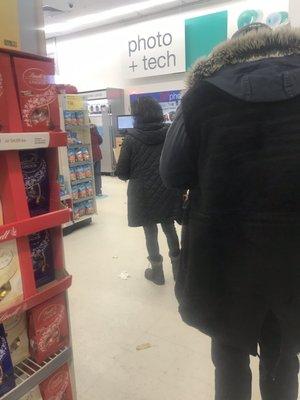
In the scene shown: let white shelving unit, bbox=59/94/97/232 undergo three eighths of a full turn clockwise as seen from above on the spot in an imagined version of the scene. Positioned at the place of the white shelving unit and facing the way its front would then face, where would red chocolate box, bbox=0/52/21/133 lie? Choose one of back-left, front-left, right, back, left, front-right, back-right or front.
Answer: left

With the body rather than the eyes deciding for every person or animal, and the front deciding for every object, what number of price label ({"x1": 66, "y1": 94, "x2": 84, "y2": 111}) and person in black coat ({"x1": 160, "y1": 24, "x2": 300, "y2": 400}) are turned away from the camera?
1

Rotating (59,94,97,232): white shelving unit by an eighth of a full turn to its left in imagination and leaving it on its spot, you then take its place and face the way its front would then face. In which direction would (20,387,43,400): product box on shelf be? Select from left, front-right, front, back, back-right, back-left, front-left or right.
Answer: right

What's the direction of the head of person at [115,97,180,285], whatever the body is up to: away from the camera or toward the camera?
away from the camera

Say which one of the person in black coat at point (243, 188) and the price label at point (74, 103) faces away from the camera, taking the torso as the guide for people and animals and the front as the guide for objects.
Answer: the person in black coat

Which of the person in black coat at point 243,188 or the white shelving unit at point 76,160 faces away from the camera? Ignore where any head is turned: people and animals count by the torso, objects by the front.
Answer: the person in black coat

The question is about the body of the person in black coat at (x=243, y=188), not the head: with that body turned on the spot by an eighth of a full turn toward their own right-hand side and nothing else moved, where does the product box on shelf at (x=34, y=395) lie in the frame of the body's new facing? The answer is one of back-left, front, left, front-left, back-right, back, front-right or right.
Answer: back-left

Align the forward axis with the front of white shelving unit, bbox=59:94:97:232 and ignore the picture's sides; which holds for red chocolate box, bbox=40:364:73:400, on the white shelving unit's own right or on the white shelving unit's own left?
on the white shelving unit's own right

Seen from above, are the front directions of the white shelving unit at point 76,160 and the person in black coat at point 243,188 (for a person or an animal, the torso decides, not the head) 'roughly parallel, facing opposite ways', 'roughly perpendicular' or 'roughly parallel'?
roughly perpendicular

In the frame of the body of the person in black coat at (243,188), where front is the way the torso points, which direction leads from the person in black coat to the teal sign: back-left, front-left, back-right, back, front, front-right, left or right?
front

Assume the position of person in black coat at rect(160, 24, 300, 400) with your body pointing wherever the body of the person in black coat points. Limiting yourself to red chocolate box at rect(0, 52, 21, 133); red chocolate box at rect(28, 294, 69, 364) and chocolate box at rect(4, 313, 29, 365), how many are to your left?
3

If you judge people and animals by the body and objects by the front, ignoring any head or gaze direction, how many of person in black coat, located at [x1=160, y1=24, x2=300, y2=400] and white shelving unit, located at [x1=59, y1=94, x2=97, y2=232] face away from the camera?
1

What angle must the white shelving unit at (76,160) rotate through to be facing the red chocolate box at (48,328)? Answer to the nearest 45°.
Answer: approximately 45° to its right

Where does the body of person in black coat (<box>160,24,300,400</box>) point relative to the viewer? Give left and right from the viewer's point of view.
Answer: facing away from the viewer
